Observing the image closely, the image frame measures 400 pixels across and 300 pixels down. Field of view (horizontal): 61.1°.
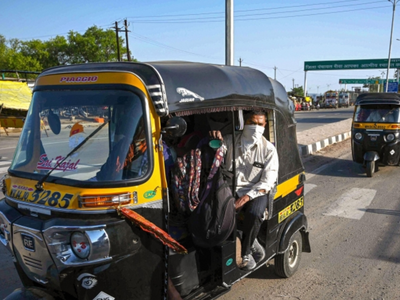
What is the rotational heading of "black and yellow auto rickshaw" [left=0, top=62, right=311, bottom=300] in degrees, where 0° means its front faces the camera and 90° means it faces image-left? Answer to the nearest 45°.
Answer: approximately 45°

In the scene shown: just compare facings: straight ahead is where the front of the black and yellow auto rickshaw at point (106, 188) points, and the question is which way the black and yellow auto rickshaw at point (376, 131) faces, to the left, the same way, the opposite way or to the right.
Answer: the same way

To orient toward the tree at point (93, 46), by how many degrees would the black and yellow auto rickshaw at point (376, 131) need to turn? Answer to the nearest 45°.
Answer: approximately 135° to its right

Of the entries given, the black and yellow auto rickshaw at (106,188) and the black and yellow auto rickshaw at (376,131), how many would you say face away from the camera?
0

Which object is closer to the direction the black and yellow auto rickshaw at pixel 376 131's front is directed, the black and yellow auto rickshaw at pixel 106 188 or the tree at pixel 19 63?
the black and yellow auto rickshaw

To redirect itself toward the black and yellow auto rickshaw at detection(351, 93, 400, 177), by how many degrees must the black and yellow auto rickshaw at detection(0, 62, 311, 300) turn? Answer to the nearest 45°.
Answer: approximately 180°

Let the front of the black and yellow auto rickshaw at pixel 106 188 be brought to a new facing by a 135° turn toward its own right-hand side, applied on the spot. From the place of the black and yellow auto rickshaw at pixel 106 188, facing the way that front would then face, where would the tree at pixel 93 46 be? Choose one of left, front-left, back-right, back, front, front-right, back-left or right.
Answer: front

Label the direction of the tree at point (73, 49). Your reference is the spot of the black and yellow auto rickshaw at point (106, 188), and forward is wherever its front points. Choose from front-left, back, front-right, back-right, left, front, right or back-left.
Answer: back-right

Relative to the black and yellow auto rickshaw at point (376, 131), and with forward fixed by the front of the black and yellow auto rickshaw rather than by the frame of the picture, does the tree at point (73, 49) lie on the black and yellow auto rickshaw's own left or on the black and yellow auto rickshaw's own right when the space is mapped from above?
on the black and yellow auto rickshaw's own right

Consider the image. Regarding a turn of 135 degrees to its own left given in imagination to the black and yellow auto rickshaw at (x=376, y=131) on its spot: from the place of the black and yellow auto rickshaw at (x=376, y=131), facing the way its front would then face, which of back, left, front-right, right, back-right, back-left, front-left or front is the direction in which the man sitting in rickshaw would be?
back-right

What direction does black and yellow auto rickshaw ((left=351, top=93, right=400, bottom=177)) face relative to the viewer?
toward the camera

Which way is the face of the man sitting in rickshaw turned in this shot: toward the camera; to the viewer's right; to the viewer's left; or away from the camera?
toward the camera
